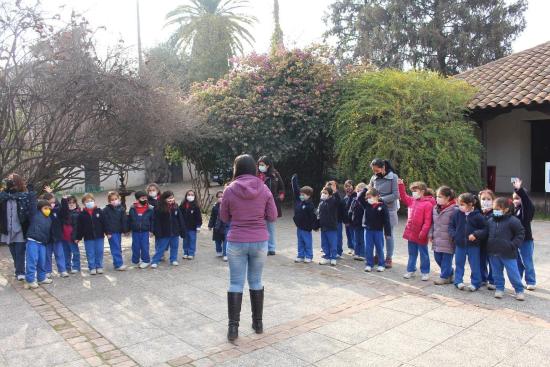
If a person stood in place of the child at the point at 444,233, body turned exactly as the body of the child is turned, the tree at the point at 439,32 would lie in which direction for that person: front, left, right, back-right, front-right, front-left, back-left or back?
back-right

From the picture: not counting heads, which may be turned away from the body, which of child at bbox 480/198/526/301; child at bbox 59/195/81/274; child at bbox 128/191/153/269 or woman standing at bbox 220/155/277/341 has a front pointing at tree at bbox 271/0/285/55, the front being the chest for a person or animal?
the woman standing

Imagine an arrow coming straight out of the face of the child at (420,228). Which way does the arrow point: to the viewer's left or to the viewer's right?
to the viewer's left

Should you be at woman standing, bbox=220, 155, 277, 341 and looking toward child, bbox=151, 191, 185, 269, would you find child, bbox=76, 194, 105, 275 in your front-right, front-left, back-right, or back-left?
front-left

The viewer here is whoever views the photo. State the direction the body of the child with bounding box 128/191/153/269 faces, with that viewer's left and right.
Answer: facing the viewer

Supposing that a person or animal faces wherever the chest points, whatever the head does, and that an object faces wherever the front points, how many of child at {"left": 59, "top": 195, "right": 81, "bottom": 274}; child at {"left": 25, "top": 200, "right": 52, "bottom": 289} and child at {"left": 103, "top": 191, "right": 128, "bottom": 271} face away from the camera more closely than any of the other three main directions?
0

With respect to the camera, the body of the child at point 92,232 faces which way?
toward the camera

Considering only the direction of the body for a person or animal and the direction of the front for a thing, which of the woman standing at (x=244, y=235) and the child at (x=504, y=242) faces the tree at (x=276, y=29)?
the woman standing

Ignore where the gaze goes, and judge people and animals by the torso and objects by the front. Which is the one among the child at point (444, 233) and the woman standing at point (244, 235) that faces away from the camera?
the woman standing

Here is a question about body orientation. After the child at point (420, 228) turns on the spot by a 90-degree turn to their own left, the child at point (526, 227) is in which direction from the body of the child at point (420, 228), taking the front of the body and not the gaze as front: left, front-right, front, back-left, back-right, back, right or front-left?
front-left

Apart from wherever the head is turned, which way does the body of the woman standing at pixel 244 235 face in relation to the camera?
away from the camera

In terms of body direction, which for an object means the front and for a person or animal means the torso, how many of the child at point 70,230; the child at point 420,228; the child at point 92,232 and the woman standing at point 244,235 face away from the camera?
1

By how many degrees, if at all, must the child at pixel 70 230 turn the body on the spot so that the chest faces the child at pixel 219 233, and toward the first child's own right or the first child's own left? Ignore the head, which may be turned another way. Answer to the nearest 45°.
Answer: approximately 45° to the first child's own left

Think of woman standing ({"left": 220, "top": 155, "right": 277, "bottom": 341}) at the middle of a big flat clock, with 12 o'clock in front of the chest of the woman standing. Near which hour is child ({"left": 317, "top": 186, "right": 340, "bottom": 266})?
The child is roughly at 1 o'clock from the woman standing.

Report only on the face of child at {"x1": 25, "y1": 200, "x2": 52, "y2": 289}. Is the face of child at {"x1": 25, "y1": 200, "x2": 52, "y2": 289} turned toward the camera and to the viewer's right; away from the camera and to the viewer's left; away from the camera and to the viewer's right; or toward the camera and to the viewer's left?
toward the camera and to the viewer's right

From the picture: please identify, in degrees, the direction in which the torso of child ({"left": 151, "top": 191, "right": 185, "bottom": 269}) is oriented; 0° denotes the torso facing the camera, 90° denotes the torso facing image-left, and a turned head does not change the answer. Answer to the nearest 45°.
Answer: approximately 315°
